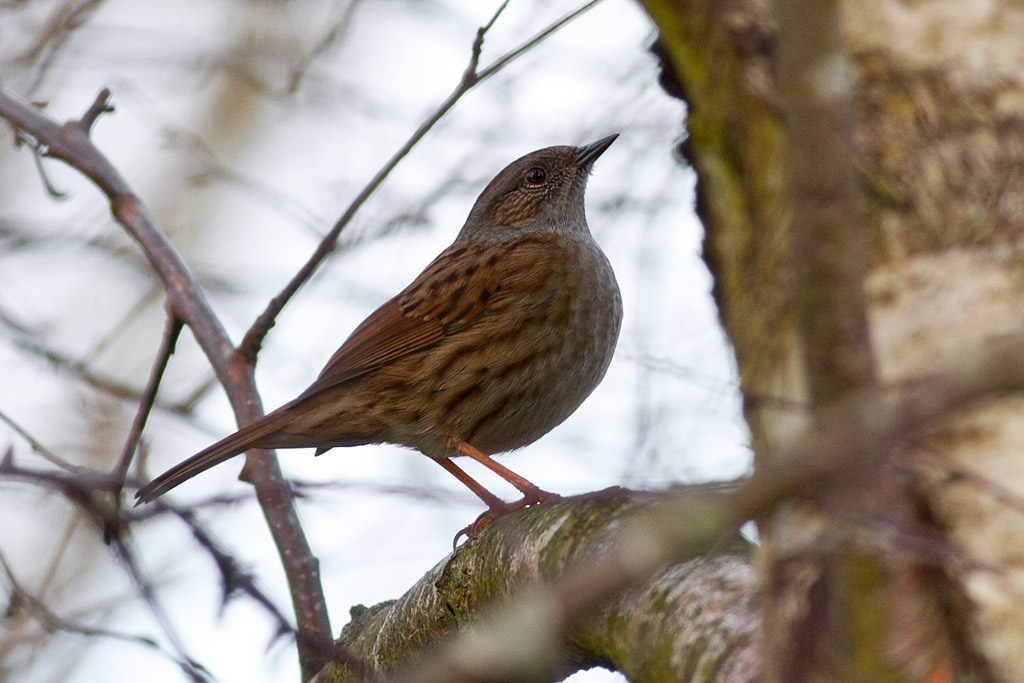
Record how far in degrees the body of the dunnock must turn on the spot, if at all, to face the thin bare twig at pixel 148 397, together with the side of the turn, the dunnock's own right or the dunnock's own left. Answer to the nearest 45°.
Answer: approximately 135° to the dunnock's own right

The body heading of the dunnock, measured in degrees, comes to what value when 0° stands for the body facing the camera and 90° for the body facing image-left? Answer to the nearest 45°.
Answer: approximately 270°

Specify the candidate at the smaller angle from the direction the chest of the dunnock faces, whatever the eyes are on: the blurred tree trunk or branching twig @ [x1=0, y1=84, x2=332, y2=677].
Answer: the blurred tree trunk

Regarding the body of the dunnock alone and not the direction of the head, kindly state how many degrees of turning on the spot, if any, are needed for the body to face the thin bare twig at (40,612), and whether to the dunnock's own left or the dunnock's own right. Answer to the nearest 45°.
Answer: approximately 135° to the dunnock's own right

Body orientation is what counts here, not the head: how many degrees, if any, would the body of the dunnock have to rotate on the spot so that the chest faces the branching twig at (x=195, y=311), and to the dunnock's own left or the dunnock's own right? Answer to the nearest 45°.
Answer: approximately 135° to the dunnock's own right

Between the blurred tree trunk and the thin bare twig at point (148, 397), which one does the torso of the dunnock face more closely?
the blurred tree trunk
